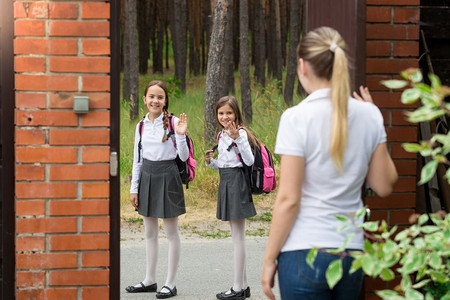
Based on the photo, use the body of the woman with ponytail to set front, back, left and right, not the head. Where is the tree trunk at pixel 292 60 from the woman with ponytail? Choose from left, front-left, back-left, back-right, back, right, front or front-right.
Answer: front-right

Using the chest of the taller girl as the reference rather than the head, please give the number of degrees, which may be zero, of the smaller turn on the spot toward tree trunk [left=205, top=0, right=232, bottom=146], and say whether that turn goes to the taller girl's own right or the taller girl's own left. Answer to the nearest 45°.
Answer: approximately 135° to the taller girl's own right

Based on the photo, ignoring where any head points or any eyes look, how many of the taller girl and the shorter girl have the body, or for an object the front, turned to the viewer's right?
0

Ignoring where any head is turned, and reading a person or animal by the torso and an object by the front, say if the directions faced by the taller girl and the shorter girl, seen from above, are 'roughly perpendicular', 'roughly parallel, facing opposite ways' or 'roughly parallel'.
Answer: roughly parallel

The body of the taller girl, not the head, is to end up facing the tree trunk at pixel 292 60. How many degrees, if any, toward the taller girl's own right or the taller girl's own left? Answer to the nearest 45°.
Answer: approximately 135° to the taller girl's own right

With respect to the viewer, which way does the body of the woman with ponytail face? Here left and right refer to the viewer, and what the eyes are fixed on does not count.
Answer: facing away from the viewer and to the left of the viewer

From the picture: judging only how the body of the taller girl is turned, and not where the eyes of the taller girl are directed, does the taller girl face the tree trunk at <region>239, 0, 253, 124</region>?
no

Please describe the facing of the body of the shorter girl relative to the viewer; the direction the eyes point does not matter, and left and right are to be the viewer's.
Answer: facing the viewer and to the left of the viewer

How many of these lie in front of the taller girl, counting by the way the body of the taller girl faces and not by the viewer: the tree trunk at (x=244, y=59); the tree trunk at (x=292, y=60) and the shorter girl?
0

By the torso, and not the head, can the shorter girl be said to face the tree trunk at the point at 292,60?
no

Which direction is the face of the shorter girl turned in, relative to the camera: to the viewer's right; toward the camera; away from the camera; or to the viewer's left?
toward the camera

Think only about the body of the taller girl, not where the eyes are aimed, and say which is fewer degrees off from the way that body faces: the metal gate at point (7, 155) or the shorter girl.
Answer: the metal gate

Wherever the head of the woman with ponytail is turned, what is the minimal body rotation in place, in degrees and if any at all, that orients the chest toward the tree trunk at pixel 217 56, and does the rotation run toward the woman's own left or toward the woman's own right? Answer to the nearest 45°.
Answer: approximately 45° to the woman's own right

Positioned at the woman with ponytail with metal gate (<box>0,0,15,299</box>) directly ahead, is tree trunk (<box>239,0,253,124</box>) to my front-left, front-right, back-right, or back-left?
front-right

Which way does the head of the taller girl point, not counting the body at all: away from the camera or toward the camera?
toward the camera

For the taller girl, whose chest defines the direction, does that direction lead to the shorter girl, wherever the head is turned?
no

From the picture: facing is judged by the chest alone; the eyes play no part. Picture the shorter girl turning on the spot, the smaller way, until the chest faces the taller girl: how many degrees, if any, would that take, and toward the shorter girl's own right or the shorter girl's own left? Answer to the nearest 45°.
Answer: approximately 45° to the shorter girl's own right
